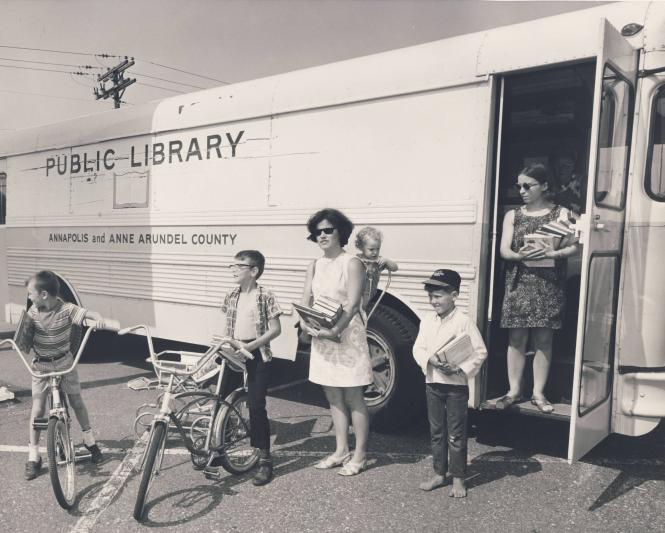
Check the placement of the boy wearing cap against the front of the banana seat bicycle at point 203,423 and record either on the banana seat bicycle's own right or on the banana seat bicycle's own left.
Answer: on the banana seat bicycle's own left

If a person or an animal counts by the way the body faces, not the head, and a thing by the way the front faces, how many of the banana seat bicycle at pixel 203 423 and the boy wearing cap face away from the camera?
0

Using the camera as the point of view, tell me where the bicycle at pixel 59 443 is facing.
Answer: facing the viewer

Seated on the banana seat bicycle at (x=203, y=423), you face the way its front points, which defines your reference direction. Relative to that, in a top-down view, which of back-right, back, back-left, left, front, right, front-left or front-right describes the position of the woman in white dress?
back-left

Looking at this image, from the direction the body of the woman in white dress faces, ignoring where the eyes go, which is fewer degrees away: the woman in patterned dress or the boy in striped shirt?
the boy in striped shirt

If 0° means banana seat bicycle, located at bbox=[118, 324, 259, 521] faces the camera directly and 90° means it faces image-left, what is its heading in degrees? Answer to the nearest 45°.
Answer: approximately 45°

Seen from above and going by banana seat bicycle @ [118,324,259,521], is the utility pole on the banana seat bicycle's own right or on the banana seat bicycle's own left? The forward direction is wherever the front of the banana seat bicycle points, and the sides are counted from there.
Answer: on the banana seat bicycle's own right

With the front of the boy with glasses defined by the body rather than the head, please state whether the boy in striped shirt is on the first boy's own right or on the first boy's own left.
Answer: on the first boy's own right

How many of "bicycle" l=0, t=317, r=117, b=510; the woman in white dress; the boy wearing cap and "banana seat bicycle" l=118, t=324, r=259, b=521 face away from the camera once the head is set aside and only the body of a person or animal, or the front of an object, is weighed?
0

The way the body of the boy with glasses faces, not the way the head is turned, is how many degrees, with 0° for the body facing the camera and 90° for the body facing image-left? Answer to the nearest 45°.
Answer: approximately 45°

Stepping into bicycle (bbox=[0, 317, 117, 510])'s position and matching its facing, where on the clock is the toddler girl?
The toddler girl is roughly at 9 o'clock from the bicycle.

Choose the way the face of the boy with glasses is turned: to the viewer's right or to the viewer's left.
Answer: to the viewer's left

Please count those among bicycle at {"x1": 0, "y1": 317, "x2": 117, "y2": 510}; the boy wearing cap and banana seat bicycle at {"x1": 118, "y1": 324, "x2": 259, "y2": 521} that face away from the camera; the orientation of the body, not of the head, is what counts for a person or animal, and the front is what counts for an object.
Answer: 0

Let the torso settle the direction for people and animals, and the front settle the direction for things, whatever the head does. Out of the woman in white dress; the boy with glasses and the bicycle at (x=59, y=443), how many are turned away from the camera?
0
